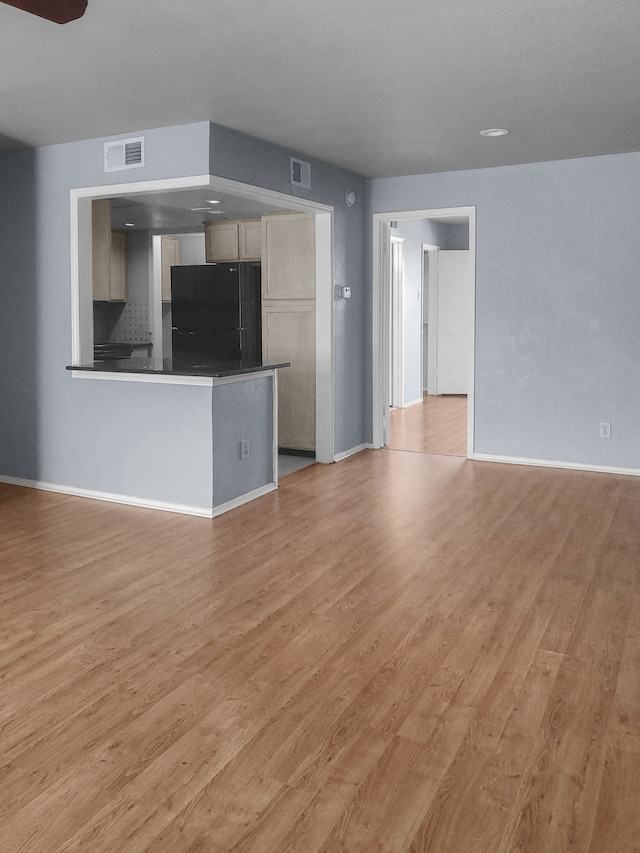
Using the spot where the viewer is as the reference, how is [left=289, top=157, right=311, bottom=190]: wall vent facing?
facing the viewer and to the right of the viewer

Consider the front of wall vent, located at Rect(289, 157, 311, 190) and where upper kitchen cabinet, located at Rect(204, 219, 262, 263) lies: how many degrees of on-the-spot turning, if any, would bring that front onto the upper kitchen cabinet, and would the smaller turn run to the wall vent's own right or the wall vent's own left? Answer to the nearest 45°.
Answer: approximately 135° to the wall vent's own left

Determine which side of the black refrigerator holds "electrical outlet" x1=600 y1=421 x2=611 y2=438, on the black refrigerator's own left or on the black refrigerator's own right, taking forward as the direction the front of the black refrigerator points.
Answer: on the black refrigerator's own left

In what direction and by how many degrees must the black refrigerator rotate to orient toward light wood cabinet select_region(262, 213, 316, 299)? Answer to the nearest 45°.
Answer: approximately 90° to its left

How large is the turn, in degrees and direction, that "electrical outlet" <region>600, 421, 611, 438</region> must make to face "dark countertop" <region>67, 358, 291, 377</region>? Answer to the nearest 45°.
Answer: approximately 45° to its right

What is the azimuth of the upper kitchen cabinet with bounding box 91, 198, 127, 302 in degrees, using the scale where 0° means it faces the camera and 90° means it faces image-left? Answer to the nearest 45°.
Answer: approximately 315°

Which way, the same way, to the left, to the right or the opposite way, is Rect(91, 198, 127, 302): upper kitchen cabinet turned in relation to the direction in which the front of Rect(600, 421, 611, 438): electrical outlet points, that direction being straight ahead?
to the left

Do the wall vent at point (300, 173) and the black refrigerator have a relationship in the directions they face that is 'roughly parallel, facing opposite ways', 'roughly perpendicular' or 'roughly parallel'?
roughly perpendicular

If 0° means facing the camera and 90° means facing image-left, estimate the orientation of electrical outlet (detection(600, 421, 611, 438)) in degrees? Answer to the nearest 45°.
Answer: approximately 0°
